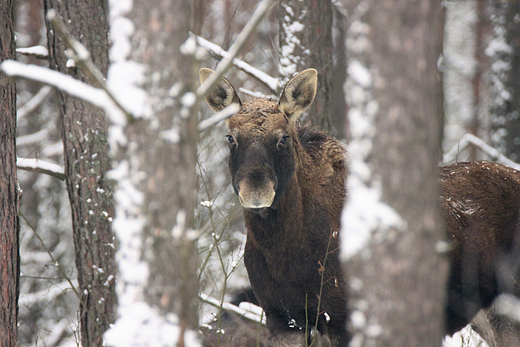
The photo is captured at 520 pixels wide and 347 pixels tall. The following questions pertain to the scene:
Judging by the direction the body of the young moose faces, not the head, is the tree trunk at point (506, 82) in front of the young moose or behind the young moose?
behind

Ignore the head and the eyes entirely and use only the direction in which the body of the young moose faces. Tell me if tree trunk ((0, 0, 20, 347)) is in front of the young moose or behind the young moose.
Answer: in front

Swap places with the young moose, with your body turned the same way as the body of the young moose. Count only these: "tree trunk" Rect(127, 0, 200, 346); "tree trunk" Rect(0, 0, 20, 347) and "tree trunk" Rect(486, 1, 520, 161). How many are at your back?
1

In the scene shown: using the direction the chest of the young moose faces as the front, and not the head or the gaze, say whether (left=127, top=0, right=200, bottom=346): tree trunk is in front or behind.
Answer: in front

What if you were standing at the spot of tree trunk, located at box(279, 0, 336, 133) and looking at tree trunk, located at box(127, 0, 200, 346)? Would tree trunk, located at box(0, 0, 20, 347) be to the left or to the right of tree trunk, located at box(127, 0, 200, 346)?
right

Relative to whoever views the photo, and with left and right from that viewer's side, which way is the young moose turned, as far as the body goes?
facing the viewer and to the left of the viewer

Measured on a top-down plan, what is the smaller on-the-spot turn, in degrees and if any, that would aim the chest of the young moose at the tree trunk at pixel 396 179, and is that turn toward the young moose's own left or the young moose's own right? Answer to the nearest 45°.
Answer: approximately 45° to the young moose's own left
